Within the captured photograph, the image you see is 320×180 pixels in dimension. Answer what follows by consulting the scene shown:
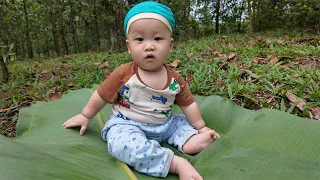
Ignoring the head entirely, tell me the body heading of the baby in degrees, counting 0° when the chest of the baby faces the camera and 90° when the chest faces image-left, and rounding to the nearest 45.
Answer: approximately 315°

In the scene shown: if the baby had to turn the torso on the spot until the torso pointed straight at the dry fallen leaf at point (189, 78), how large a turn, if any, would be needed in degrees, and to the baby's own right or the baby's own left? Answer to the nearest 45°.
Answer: approximately 135° to the baby's own left

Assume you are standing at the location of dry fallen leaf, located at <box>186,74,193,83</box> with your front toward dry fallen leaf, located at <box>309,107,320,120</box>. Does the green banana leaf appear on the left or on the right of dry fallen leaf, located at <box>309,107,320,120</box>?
right

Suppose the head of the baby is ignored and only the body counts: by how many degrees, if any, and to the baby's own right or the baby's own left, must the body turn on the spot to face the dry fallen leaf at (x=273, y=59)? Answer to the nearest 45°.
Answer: approximately 90° to the baby's own left

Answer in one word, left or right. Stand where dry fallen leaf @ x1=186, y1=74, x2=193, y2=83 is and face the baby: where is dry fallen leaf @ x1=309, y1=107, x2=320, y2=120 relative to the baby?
left
